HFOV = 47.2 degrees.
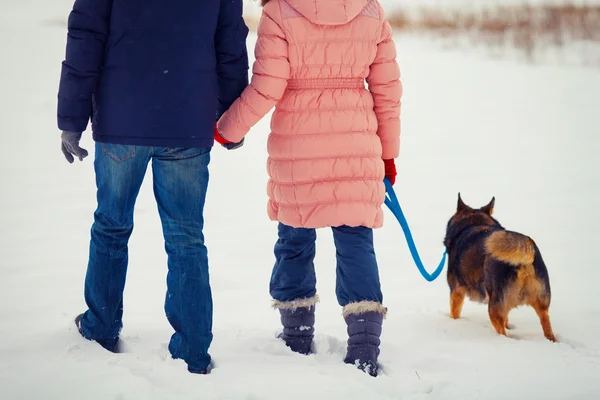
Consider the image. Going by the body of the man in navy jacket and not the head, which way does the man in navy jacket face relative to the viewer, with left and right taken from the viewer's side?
facing away from the viewer

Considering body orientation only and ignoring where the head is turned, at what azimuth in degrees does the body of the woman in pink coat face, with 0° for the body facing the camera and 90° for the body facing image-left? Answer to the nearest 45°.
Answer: approximately 180°

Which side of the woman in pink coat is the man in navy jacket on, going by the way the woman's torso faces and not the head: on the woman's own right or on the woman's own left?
on the woman's own left

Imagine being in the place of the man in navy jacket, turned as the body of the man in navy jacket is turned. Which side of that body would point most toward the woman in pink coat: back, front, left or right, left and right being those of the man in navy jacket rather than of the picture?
right

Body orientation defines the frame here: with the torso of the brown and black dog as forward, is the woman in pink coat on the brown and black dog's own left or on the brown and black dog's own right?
on the brown and black dog's own left

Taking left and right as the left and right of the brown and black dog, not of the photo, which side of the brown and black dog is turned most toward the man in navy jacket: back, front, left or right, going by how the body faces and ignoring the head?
left

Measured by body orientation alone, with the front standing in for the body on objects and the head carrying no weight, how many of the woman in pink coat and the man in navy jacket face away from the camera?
2

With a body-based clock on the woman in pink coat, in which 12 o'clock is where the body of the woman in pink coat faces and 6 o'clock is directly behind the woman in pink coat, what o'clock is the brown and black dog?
The brown and black dog is roughly at 2 o'clock from the woman in pink coat.
